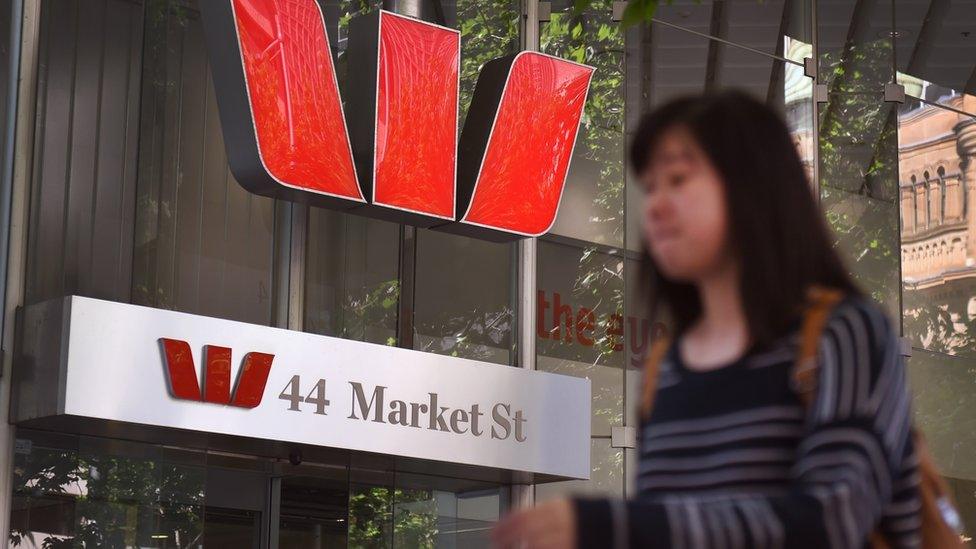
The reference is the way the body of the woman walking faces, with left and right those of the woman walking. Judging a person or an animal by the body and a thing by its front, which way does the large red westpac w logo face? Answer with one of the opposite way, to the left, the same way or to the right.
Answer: to the left

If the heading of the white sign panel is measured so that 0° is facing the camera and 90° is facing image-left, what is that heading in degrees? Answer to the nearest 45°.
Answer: approximately 315°

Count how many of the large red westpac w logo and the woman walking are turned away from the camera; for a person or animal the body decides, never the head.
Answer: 0

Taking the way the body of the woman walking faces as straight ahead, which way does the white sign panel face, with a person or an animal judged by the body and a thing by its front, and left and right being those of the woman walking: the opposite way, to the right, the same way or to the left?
to the left

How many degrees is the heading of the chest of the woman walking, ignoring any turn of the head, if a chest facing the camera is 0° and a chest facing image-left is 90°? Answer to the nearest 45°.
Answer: approximately 45°

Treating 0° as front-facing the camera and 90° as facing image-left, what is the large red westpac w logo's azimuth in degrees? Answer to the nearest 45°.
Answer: approximately 315°

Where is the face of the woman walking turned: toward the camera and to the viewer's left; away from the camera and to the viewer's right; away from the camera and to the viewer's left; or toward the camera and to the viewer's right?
toward the camera and to the viewer's left

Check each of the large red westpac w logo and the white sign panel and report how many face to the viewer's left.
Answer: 0
